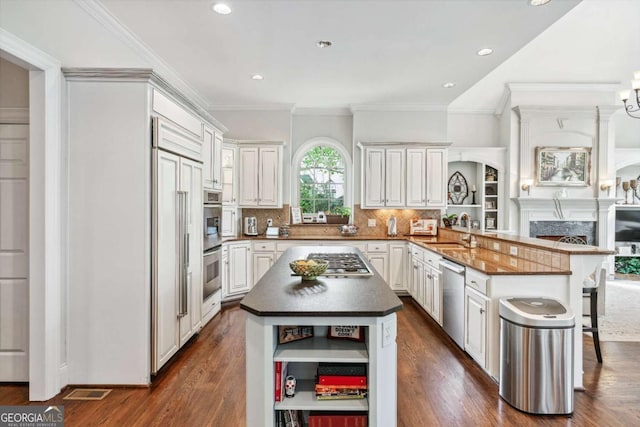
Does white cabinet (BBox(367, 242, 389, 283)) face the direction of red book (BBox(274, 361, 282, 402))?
yes

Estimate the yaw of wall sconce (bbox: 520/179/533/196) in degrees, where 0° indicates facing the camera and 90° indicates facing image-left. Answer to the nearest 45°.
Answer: approximately 315°

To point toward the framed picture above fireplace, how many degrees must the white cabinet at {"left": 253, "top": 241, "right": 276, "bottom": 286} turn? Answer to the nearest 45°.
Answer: approximately 90° to its left

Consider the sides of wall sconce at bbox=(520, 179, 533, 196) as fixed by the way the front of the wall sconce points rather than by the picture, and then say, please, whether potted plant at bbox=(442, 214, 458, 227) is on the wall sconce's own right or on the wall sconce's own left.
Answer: on the wall sconce's own right
